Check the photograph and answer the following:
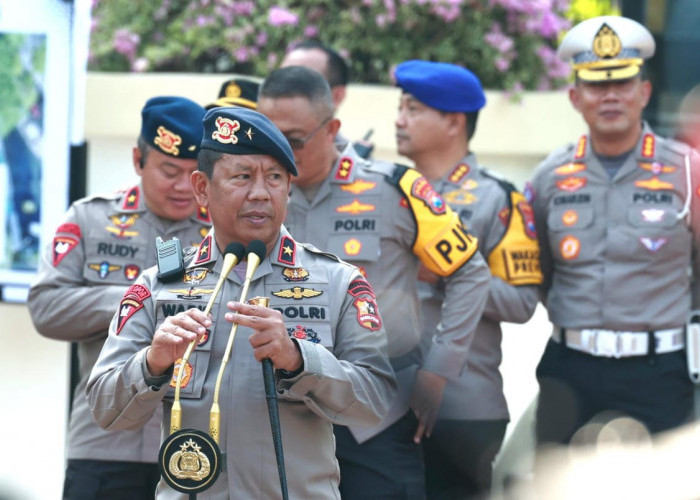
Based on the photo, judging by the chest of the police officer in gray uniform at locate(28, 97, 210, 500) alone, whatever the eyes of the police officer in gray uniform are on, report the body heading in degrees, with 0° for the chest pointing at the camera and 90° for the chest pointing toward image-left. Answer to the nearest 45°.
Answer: approximately 315°

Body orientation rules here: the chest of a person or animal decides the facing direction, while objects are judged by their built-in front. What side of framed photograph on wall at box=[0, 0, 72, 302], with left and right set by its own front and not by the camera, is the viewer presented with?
front

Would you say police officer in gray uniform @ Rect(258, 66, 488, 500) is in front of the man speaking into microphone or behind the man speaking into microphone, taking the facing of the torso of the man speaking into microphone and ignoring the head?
behind

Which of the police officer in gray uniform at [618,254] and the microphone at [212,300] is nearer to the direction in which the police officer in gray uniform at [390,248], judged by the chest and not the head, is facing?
the microphone

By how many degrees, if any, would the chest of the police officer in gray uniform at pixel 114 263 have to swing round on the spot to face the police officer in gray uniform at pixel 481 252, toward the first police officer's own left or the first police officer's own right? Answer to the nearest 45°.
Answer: approximately 45° to the first police officer's own left

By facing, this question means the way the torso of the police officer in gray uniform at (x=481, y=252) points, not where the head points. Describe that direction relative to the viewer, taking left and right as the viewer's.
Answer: facing the viewer and to the left of the viewer

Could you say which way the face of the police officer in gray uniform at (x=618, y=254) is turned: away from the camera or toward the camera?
toward the camera

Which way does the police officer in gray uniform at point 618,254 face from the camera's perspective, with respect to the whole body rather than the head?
toward the camera

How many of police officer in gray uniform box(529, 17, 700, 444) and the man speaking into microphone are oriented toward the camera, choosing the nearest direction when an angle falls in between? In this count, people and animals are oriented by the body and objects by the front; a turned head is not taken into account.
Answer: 2

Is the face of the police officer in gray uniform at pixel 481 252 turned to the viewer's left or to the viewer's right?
to the viewer's left

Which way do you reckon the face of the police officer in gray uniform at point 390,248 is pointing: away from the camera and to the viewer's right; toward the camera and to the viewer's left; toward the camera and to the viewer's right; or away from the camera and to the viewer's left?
toward the camera and to the viewer's left

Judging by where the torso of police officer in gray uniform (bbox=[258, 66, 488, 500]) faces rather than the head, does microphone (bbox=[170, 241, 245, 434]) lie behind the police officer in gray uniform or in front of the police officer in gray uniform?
in front

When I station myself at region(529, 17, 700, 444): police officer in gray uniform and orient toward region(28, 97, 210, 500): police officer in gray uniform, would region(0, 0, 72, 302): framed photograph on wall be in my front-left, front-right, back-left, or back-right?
front-right

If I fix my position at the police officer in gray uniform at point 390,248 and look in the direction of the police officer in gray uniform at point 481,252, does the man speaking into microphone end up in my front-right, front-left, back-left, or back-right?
back-right

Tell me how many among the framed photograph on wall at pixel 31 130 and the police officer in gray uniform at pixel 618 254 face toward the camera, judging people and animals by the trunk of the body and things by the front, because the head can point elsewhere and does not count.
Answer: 2
